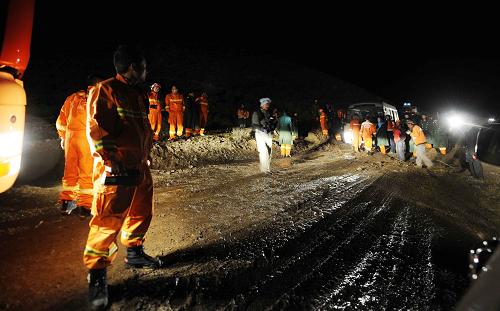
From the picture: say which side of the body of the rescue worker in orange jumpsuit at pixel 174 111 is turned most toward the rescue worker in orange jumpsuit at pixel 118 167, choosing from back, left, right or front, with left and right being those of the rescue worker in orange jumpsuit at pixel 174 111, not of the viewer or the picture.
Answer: front

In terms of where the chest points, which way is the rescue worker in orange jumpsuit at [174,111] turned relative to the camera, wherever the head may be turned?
toward the camera

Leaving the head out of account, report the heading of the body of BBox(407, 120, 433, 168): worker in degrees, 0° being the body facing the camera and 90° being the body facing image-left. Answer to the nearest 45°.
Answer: approximately 90°

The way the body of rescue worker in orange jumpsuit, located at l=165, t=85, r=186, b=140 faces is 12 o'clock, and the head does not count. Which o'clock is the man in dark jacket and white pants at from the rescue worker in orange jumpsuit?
The man in dark jacket and white pants is roughly at 11 o'clock from the rescue worker in orange jumpsuit.

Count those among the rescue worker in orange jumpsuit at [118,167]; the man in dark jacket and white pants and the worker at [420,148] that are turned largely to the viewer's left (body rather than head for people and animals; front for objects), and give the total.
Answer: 1

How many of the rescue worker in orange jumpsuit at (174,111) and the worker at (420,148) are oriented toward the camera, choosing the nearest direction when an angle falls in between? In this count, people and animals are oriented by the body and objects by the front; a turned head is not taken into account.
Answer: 1

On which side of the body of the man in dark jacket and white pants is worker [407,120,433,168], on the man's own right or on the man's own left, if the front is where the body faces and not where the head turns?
on the man's own left

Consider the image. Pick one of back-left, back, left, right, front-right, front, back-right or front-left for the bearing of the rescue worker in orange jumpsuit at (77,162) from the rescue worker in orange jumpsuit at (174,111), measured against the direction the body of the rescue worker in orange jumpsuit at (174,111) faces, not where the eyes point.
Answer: front
